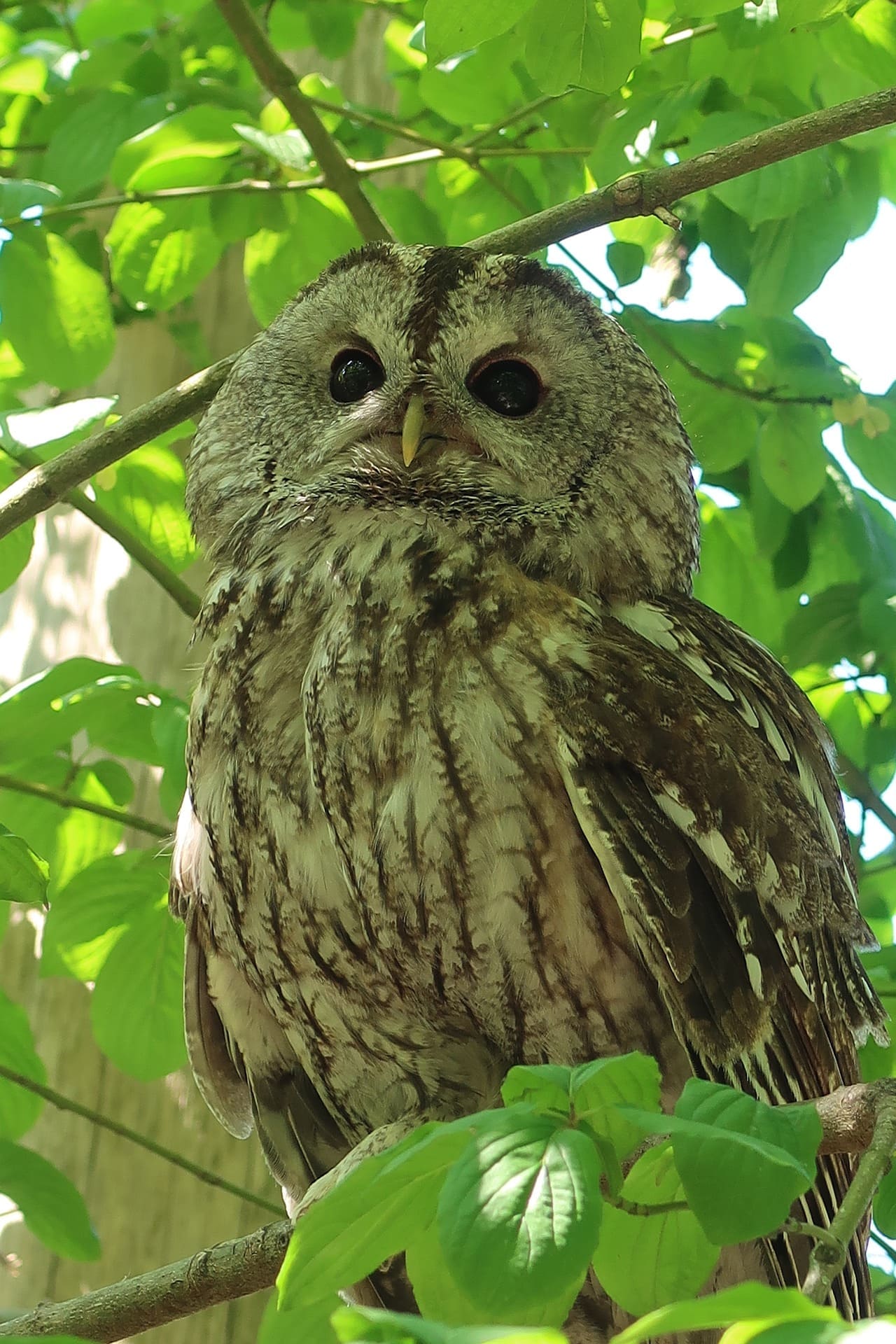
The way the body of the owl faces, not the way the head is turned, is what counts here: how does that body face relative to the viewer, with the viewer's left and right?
facing the viewer and to the left of the viewer

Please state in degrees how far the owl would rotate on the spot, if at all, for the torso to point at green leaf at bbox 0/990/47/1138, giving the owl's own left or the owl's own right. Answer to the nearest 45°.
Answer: approximately 90° to the owl's own right

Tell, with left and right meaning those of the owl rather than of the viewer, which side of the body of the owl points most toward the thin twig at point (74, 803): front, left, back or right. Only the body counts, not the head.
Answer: right

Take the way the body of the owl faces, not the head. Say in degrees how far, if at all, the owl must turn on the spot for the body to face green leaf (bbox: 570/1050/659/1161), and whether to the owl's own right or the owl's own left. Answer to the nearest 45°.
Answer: approximately 45° to the owl's own left
